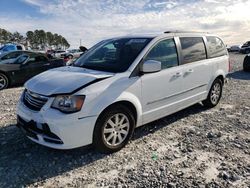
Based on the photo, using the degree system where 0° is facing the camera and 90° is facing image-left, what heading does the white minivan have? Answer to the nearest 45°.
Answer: approximately 45°

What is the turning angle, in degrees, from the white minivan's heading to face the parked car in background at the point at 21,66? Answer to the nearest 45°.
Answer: approximately 90° to its right
